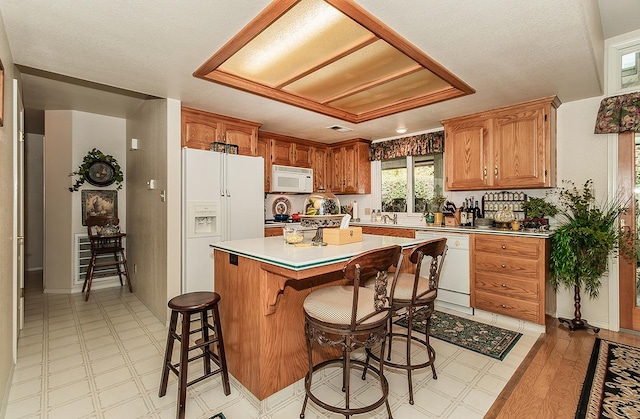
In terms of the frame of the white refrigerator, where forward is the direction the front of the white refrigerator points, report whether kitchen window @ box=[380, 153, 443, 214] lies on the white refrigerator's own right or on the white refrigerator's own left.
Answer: on the white refrigerator's own left

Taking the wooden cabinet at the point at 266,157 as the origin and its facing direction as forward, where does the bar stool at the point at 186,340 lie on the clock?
The bar stool is roughly at 2 o'clock from the wooden cabinet.

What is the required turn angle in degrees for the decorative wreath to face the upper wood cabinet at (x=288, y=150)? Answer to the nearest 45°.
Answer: approximately 45° to its left

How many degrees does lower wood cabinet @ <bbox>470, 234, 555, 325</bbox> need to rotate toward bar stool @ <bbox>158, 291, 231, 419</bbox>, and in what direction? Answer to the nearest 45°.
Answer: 0° — it already faces it

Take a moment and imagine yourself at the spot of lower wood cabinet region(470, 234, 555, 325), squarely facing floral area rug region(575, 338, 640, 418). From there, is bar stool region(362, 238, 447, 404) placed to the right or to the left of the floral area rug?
right

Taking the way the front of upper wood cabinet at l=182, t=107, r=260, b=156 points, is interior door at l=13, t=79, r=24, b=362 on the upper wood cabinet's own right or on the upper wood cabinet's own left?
on the upper wood cabinet's own right

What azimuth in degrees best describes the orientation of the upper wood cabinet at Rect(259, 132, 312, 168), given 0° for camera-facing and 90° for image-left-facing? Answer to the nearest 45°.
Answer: approximately 315°

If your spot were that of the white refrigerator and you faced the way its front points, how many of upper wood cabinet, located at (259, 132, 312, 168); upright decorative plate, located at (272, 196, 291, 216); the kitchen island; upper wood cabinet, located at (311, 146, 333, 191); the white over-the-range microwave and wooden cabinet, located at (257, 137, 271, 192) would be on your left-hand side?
5
